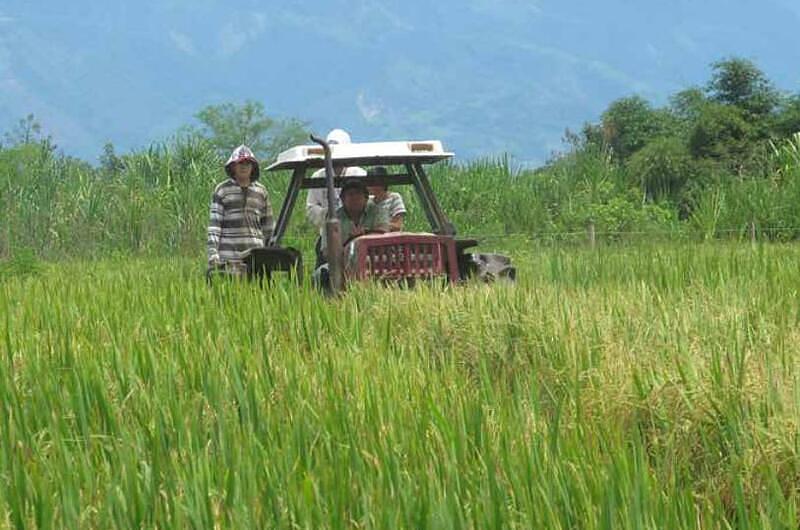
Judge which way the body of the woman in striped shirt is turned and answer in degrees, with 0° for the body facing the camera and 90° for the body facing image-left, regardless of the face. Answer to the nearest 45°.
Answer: approximately 0°

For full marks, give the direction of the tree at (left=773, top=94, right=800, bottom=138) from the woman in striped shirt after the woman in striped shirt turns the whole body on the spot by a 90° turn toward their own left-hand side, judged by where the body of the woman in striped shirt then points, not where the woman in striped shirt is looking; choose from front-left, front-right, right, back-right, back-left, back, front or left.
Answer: front-left

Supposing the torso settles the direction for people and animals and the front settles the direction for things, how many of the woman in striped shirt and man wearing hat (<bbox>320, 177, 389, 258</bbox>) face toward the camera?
2

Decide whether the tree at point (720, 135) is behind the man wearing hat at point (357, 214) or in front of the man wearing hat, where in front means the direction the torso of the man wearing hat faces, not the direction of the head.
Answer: behind

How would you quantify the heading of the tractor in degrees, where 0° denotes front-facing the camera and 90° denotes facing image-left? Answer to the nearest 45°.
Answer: approximately 0°
